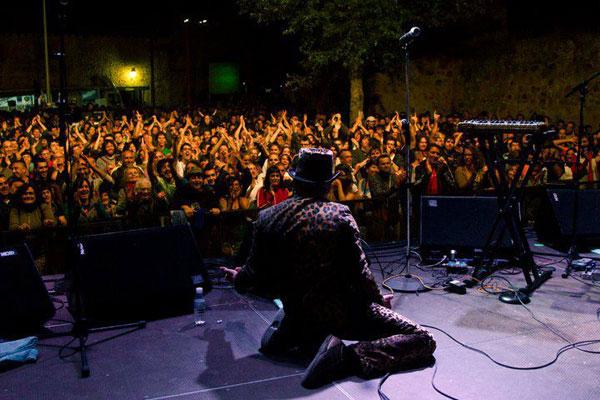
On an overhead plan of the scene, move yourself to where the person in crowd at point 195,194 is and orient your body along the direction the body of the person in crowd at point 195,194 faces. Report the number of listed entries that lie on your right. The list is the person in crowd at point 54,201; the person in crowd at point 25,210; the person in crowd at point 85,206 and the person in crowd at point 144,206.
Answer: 4

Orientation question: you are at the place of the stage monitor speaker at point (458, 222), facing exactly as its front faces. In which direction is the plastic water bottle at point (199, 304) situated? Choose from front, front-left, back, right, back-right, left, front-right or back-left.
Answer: front-right

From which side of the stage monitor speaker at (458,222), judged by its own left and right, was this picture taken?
front

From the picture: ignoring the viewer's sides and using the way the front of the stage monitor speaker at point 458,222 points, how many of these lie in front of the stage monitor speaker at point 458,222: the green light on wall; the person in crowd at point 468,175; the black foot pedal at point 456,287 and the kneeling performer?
2

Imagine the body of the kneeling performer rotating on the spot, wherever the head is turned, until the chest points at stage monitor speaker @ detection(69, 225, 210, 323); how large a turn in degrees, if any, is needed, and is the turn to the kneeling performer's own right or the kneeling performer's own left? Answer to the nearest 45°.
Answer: approximately 45° to the kneeling performer's own left

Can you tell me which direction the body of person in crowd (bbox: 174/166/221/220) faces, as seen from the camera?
toward the camera

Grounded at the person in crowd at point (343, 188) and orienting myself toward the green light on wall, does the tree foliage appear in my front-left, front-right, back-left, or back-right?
front-right

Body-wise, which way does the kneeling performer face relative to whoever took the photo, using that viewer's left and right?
facing away from the viewer

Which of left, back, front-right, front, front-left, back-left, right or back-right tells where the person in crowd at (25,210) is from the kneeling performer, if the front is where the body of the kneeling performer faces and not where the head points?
front-left

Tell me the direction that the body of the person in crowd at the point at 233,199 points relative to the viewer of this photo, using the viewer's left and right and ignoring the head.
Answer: facing the viewer

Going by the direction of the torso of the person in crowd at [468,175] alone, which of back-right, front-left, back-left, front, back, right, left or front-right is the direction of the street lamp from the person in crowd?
back-right

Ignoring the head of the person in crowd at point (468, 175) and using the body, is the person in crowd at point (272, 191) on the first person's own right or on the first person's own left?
on the first person's own right
